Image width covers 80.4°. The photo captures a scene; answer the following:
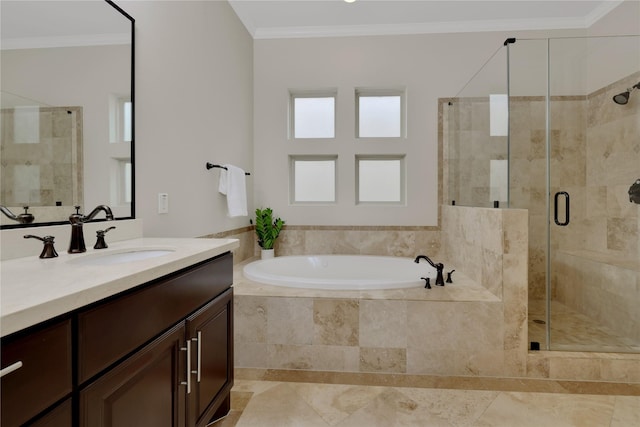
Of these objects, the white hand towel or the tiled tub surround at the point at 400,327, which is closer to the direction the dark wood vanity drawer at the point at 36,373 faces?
the tiled tub surround

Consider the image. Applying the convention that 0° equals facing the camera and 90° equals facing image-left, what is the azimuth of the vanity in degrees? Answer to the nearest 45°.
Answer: approximately 315°

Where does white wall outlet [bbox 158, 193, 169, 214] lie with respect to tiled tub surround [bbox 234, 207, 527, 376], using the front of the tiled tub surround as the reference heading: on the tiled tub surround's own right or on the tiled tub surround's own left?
on the tiled tub surround's own right

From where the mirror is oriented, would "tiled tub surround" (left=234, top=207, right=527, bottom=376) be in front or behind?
in front

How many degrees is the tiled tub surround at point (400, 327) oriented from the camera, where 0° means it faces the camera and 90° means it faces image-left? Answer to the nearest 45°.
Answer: approximately 0°

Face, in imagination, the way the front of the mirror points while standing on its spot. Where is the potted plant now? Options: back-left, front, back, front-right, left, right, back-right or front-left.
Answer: left

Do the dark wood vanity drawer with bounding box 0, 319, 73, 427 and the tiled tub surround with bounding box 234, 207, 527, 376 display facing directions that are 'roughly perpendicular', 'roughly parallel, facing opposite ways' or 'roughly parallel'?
roughly perpendicular

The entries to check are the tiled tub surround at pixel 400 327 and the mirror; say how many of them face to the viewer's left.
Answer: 0

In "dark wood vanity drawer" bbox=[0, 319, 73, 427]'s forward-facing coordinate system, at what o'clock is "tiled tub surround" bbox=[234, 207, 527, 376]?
The tiled tub surround is roughly at 10 o'clock from the dark wood vanity drawer.

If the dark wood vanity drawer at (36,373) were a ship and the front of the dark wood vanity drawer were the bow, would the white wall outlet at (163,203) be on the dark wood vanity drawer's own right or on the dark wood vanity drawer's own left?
on the dark wood vanity drawer's own left

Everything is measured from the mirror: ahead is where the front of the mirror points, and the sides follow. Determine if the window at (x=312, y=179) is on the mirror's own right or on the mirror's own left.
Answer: on the mirror's own left

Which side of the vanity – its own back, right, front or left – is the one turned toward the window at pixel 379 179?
left

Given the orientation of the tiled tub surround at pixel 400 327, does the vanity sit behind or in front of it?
in front

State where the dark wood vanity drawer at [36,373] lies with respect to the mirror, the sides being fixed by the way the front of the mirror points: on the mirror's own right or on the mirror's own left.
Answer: on the mirror's own right

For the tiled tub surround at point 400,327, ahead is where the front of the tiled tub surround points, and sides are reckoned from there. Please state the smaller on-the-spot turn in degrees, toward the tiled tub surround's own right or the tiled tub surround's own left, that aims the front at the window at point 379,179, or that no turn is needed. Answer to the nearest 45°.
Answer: approximately 180°

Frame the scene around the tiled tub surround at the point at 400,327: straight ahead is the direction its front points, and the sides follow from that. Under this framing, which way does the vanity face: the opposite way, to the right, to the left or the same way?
to the left

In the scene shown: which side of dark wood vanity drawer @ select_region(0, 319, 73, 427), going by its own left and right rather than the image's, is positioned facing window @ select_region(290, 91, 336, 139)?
left
